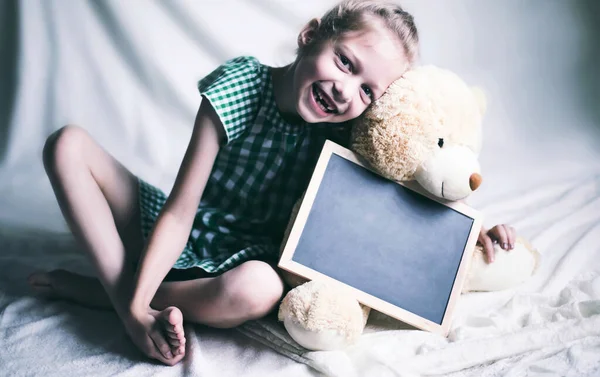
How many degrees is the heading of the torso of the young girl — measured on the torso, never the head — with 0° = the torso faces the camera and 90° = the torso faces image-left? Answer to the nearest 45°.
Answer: approximately 0°
